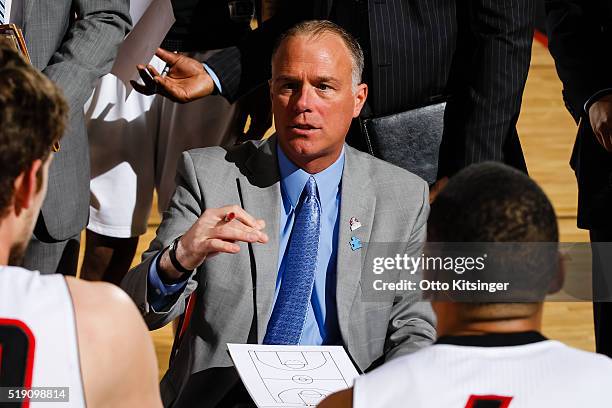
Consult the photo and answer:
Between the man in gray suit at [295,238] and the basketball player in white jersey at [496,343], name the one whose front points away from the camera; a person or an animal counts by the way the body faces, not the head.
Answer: the basketball player in white jersey

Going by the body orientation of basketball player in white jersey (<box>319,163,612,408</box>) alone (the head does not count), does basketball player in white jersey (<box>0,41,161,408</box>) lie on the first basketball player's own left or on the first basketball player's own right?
on the first basketball player's own left

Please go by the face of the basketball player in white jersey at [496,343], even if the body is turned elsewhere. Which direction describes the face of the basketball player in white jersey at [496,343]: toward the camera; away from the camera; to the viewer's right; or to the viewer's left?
away from the camera

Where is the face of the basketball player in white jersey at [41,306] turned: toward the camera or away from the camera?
away from the camera

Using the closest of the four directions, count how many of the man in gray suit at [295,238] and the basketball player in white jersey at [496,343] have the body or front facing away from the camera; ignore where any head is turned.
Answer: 1

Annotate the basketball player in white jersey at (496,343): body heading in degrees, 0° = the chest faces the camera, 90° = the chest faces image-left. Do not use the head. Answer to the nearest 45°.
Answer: approximately 180°

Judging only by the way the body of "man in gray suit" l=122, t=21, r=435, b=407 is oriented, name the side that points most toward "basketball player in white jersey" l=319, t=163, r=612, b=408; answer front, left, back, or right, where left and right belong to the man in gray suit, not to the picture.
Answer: front

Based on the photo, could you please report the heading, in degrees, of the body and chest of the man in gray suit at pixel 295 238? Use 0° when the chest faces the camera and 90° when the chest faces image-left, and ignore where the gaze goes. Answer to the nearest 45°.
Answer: approximately 0°

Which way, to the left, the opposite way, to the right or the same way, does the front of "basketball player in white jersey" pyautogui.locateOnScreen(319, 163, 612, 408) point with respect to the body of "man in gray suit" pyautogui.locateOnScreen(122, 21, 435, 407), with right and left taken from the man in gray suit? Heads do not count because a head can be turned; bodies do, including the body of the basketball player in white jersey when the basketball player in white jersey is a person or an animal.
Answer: the opposite way
